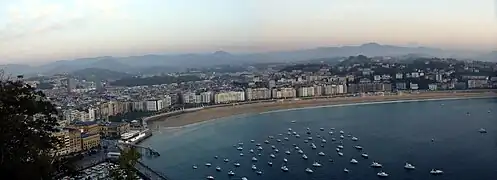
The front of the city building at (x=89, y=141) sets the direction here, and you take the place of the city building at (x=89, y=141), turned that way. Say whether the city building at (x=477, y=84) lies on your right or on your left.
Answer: on your left

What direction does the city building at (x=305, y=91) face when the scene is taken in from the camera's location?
facing the viewer

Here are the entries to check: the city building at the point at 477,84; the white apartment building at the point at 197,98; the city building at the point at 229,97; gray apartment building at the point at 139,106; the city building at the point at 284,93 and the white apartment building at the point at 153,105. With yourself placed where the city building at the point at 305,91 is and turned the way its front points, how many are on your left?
1

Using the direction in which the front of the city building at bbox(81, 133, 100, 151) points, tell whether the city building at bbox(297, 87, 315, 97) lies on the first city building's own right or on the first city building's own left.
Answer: on the first city building's own left

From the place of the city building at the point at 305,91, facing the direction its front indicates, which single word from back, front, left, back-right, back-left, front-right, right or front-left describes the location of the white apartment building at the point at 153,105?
front-right

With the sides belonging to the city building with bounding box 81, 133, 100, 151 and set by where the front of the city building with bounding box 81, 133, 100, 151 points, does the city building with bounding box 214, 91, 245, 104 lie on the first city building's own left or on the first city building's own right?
on the first city building's own left

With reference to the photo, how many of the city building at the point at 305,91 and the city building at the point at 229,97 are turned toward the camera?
2

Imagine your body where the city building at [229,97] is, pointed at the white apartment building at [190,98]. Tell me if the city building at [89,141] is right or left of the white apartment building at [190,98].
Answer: left

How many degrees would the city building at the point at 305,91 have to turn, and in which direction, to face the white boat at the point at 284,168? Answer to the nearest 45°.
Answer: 0° — it already faces it

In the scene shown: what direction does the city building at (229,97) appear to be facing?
toward the camera

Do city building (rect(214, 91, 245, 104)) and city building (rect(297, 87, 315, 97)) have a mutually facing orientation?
no

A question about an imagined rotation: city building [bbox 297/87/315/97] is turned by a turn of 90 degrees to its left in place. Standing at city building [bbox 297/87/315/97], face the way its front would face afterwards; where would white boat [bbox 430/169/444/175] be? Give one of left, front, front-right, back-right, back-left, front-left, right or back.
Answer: right

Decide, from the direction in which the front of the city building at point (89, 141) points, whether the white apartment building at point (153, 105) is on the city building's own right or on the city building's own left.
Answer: on the city building's own left

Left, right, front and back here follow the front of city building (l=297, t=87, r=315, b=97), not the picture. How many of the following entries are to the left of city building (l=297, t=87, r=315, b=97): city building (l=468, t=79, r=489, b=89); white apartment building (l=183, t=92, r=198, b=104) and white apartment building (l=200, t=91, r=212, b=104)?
1

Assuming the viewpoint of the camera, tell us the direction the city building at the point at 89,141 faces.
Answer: facing the viewer and to the right of the viewer

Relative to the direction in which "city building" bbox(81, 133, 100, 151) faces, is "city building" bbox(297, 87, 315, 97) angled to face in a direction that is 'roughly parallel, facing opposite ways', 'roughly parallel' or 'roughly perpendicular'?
roughly perpendicular

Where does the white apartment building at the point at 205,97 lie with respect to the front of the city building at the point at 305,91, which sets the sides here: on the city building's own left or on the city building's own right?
on the city building's own right

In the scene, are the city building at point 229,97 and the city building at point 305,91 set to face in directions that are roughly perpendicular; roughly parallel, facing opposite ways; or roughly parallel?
roughly parallel

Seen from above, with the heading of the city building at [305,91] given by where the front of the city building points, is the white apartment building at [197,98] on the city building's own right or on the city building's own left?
on the city building's own right
